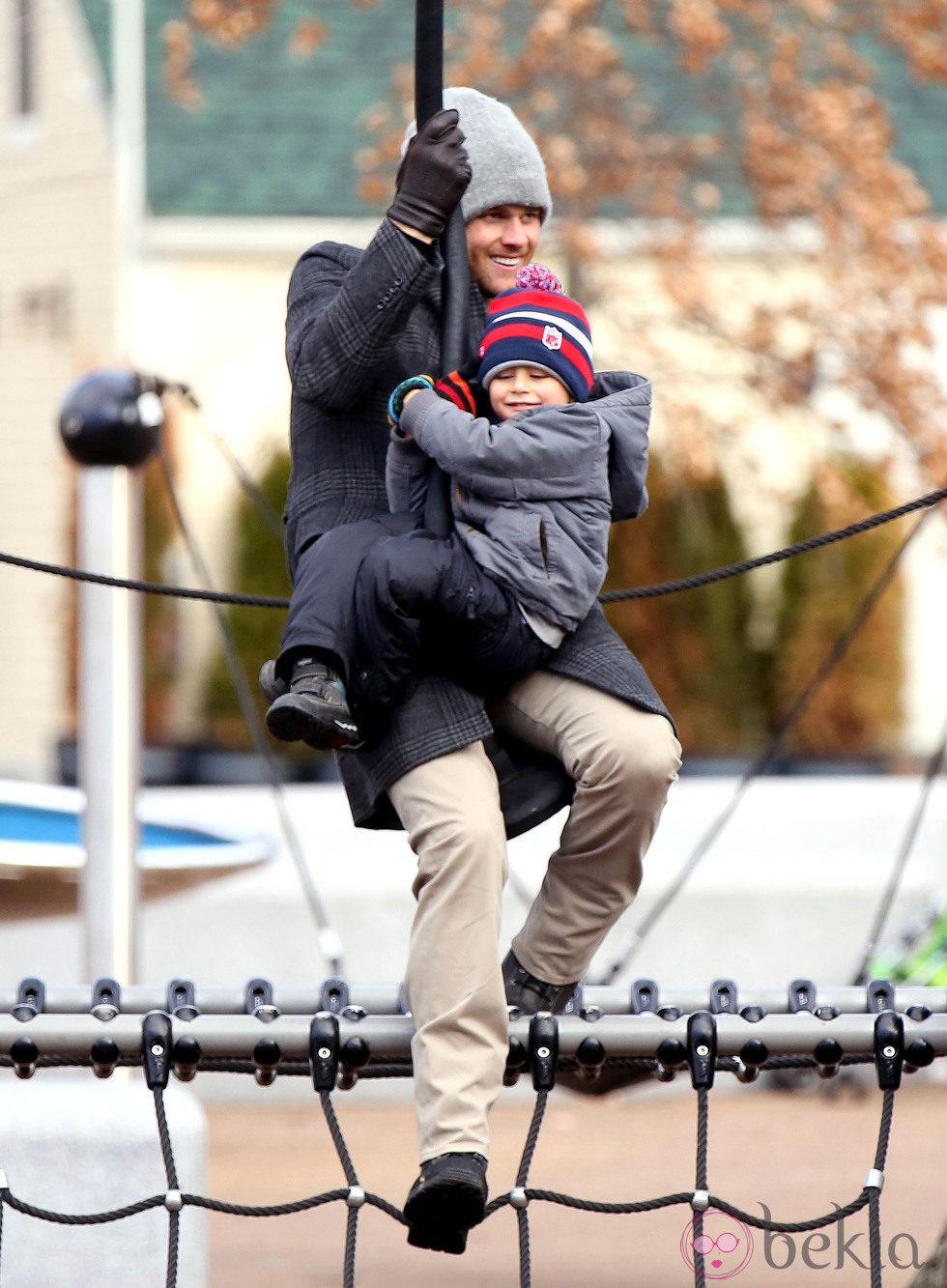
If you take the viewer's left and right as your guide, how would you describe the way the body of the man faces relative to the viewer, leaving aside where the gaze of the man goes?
facing the viewer and to the right of the viewer

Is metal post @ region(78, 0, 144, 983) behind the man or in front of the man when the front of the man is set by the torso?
behind

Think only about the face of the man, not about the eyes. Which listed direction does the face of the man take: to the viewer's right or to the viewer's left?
to the viewer's right

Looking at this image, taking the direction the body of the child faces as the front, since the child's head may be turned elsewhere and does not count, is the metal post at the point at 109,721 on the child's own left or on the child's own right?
on the child's own right

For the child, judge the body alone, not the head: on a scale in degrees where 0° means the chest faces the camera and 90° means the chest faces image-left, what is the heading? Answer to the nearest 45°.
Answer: approximately 45°

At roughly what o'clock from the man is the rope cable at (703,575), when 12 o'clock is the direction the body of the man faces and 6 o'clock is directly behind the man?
The rope cable is roughly at 9 o'clock from the man.

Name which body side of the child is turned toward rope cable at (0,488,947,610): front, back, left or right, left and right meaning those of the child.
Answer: back
